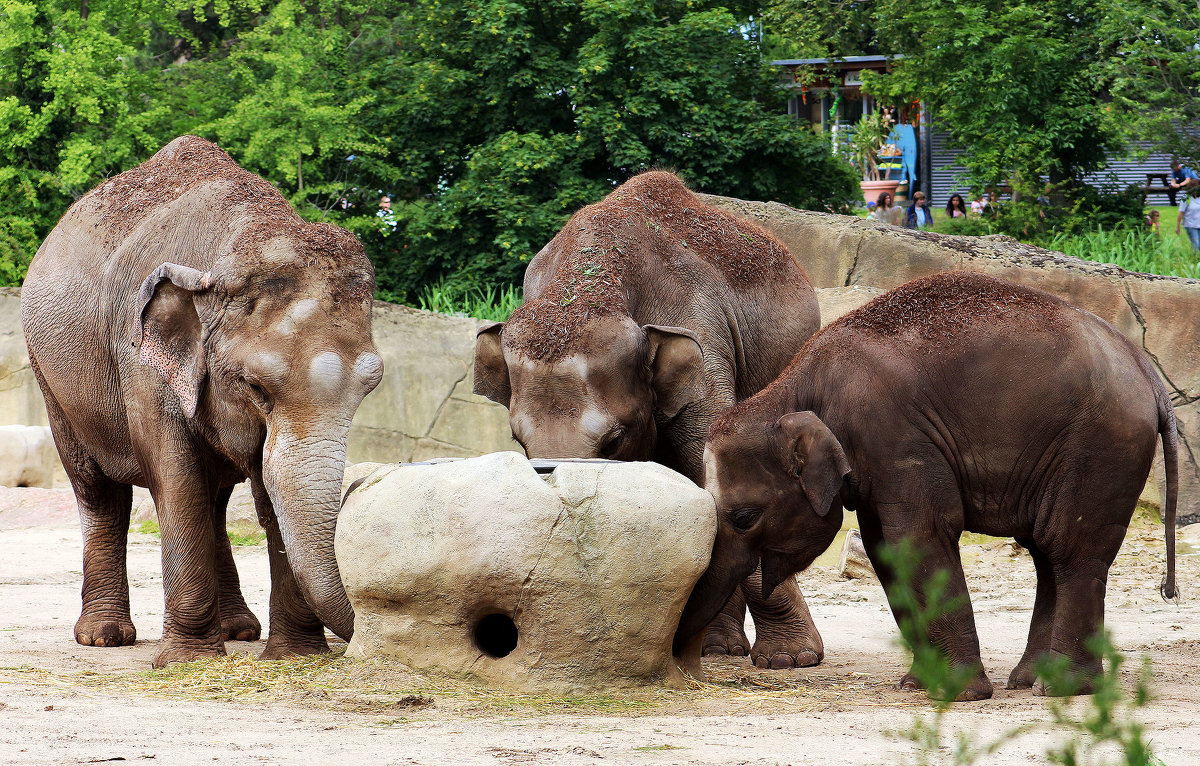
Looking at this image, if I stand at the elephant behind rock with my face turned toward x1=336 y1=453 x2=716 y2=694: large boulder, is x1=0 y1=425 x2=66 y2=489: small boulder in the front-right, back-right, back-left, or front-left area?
back-right

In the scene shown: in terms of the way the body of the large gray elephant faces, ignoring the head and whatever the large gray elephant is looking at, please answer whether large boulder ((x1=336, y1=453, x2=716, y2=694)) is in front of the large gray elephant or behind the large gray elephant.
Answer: in front

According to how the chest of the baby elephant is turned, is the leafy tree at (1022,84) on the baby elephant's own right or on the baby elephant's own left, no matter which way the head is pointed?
on the baby elephant's own right

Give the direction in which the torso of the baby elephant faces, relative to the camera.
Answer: to the viewer's left

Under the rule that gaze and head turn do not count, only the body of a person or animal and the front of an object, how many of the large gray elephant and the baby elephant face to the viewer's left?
1

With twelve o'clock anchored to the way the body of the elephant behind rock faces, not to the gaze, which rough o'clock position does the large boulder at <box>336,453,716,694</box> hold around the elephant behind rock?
The large boulder is roughly at 11 o'clock from the elephant behind rock.

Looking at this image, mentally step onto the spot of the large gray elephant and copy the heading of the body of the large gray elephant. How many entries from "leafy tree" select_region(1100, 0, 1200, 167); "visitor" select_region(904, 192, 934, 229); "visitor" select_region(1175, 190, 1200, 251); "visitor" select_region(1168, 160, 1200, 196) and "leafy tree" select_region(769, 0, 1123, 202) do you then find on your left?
5

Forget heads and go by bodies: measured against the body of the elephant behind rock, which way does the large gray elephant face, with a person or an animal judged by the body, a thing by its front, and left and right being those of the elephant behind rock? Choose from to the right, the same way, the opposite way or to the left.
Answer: to the left

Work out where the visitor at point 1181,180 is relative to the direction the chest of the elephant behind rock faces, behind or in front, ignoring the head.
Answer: behind

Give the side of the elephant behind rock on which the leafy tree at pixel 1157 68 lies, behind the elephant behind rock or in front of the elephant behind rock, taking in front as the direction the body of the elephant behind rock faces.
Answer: behind

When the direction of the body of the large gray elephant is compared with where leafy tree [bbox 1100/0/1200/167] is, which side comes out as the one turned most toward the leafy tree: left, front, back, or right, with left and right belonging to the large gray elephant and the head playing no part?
left

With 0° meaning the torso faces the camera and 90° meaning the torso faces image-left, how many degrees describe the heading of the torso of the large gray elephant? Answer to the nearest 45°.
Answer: approximately 315°
